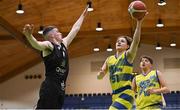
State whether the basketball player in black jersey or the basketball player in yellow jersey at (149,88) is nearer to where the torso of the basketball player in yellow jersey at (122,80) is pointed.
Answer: the basketball player in black jersey

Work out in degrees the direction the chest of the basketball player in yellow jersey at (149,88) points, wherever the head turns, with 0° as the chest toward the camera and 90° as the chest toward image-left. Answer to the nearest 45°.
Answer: approximately 45°

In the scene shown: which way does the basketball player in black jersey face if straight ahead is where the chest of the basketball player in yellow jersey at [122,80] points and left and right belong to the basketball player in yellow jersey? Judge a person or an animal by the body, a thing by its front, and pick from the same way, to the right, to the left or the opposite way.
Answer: to the left

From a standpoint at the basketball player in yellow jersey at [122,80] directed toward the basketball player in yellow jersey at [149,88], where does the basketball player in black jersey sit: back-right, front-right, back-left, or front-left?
back-left

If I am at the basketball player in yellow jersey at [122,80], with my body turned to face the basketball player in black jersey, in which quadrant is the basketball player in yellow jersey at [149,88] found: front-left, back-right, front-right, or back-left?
back-right

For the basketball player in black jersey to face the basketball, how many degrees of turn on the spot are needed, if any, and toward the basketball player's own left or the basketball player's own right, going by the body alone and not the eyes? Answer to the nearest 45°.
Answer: approximately 45° to the basketball player's own left
